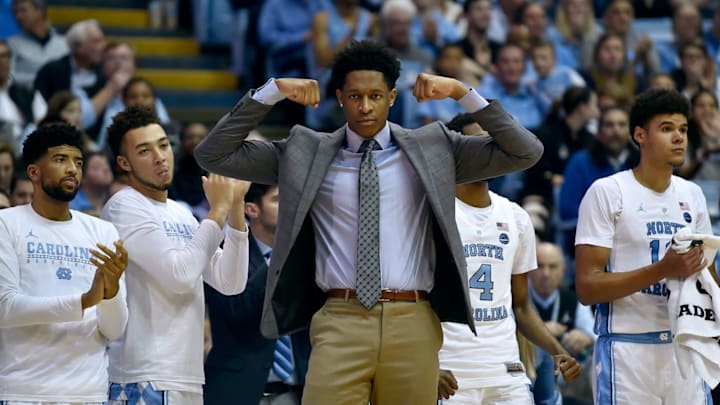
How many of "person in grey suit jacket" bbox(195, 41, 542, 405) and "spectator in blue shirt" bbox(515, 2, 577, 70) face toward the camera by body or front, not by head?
2

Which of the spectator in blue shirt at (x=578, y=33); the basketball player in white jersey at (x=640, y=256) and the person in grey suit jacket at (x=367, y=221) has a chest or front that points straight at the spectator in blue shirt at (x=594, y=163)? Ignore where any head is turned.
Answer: the spectator in blue shirt at (x=578, y=33)

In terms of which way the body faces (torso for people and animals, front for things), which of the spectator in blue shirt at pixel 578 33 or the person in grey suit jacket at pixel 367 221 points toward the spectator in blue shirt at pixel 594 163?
the spectator in blue shirt at pixel 578 33

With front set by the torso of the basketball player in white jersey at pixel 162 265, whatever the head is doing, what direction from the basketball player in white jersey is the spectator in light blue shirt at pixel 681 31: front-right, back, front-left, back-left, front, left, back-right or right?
left

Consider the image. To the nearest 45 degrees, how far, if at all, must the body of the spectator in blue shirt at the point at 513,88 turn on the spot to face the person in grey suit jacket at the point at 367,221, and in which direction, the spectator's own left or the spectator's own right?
0° — they already face them

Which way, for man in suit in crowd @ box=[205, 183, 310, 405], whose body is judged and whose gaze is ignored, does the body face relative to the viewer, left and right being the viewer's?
facing the viewer and to the right of the viewer

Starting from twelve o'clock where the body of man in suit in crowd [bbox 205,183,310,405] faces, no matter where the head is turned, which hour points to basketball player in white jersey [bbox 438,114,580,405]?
The basketball player in white jersey is roughly at 11 o'clock from the man in suit in crowd.

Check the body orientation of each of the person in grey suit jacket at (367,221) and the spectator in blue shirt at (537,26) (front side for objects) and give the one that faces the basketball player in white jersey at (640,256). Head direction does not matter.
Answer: the spectator in blue shirt

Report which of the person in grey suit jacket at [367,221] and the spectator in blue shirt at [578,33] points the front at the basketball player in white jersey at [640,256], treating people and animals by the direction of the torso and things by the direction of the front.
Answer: the spectator in blue shirt

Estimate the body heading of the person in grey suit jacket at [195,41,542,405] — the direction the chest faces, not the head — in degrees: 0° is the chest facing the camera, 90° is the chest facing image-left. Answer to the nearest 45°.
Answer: approximately 0°

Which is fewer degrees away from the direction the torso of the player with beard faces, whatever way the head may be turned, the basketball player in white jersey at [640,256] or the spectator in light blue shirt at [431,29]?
the basketball player in white jersey
